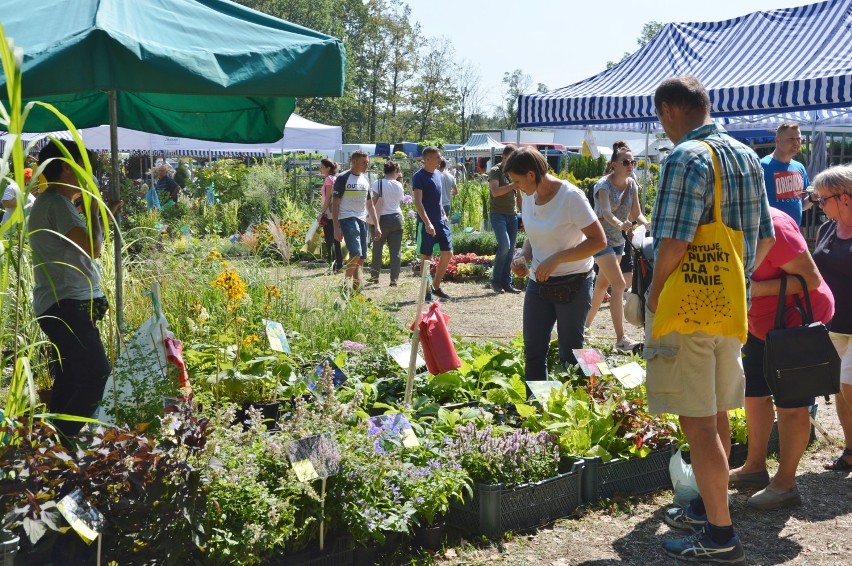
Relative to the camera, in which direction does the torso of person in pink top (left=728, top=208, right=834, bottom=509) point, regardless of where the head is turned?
to the viewer's left

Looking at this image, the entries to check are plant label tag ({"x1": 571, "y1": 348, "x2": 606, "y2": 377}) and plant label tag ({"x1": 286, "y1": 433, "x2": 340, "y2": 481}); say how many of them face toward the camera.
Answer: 2

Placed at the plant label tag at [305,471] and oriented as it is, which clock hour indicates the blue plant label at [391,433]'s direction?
The blue plant label is roughly at 7 o'clock from the plant label tag.

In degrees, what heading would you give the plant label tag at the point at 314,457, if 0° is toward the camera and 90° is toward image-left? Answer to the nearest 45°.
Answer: approximately 0°

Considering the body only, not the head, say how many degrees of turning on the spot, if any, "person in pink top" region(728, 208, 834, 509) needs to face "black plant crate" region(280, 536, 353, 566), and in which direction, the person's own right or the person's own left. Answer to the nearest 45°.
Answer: approximately 45° to the person's own left

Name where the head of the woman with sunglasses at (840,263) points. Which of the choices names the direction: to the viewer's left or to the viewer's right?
to the viewer's left

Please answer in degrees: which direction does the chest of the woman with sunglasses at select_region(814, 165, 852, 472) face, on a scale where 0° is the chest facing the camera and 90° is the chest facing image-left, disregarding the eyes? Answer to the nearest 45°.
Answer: approximately 45°

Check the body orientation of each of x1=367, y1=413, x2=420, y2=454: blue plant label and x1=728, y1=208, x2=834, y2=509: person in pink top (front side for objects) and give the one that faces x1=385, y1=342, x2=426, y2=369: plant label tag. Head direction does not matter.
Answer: the person in pink top
